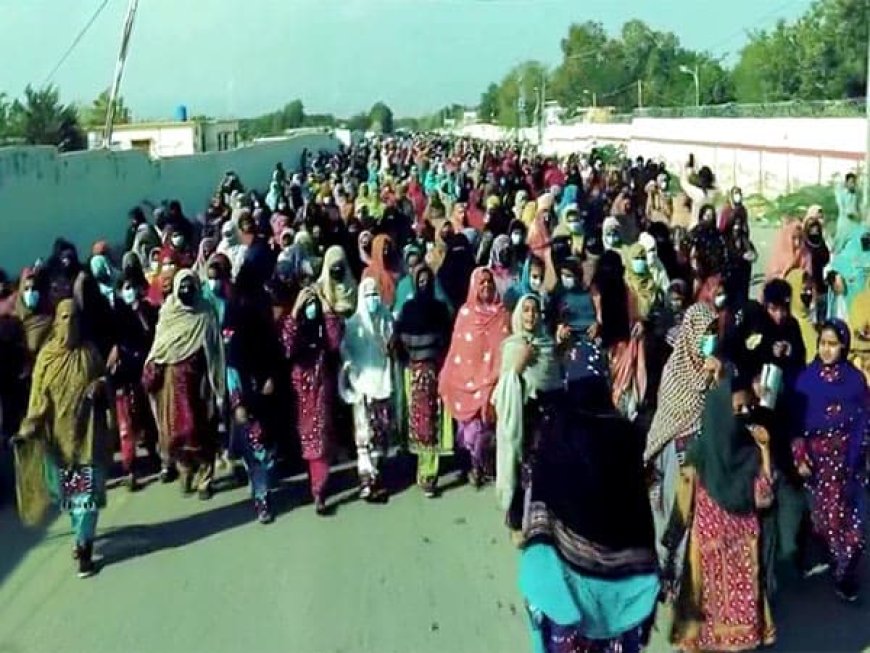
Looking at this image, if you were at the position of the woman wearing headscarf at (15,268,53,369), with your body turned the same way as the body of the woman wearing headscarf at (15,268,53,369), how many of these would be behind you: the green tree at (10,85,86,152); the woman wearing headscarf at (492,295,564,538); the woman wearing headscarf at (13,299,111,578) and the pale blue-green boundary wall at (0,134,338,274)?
2

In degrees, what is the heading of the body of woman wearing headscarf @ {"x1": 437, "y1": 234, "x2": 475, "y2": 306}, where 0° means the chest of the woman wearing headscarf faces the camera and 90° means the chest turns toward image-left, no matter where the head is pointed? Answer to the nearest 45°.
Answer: approximately 0°

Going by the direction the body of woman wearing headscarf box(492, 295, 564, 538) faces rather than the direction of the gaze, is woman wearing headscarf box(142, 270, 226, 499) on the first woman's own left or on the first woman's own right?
on the first woman's own right

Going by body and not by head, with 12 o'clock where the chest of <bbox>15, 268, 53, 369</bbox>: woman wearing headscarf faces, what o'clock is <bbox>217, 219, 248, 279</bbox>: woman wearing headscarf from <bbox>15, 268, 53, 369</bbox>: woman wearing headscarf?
<bbox>217, 219, 248, 279</bbox>: woman wearing headscarf is roughly at 7 o'clock from <bbox>15, 268, 53, 369</bbox>: woman wearing headscarf.

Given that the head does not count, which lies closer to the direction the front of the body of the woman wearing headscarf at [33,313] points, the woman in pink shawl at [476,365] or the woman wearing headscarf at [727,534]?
the woman wearing headscarf

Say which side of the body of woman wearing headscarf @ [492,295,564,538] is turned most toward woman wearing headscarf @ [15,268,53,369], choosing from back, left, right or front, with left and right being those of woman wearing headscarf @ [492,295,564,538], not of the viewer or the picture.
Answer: right

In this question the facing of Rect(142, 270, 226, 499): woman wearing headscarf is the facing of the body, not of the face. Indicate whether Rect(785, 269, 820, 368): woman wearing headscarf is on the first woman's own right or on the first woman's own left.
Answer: on the first woman's own left
